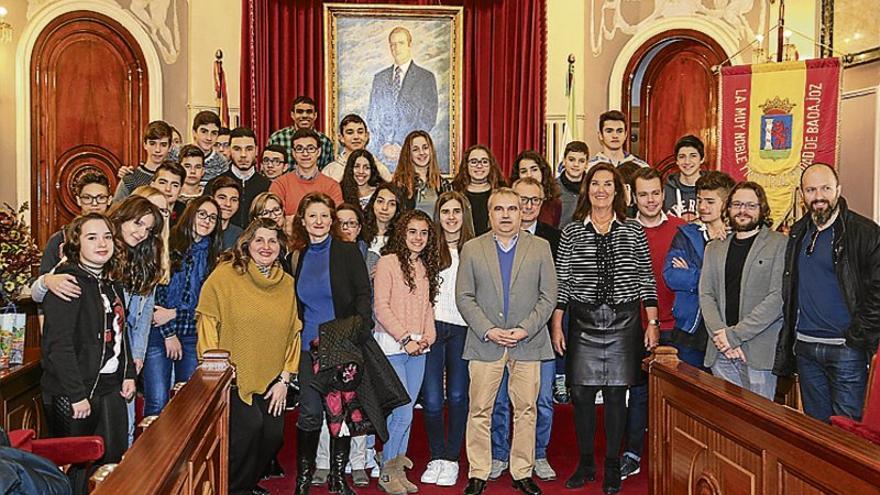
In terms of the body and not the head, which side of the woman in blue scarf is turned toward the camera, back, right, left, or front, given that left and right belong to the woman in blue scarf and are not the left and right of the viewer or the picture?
front

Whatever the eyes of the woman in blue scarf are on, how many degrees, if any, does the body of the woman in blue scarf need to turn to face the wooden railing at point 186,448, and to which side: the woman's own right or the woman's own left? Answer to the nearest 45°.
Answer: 0° — they already face it

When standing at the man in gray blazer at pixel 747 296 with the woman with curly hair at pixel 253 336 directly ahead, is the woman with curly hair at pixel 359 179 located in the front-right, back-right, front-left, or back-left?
front-right

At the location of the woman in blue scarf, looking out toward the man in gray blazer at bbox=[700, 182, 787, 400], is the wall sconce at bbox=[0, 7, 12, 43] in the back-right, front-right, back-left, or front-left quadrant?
back-left

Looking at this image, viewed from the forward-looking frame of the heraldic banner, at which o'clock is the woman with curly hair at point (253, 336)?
The woman with curly hair is roughly at 1 o'clock from the heraldic banner.

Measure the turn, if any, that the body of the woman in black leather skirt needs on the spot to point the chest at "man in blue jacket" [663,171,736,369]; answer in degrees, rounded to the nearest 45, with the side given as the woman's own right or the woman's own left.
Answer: approximately 90° to the woman's own left

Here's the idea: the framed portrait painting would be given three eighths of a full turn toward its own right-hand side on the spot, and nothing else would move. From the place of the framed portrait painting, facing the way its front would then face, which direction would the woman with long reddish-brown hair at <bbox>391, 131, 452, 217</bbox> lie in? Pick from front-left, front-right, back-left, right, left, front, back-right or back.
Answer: back-left

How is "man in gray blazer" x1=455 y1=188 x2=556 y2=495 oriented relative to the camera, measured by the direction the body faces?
toward the camera

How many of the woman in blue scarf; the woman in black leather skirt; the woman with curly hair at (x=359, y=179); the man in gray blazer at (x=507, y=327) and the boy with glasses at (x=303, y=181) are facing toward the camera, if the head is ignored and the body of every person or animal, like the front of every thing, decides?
5

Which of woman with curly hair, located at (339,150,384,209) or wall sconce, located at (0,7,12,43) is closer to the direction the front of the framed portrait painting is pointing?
the woman with curly hair

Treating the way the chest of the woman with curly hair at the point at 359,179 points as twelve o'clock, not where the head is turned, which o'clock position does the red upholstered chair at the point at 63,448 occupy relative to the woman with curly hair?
The red upholstered chair is roughly at 1 o'clock from the woman with curly hair.

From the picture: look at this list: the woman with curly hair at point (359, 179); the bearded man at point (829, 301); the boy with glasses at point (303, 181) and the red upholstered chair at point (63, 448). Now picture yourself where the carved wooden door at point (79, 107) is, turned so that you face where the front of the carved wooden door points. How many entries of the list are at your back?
0

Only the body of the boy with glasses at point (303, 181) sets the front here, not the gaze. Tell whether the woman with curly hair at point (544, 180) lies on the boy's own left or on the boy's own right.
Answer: on the boy's own left

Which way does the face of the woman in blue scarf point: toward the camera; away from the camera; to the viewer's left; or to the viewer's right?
toward the camera

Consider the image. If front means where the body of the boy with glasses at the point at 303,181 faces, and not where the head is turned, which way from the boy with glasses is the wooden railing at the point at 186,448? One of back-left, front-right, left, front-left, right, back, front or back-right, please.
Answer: front

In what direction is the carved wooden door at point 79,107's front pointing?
toward the camera

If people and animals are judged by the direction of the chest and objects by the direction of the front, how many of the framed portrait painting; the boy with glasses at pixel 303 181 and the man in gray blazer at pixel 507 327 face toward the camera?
3

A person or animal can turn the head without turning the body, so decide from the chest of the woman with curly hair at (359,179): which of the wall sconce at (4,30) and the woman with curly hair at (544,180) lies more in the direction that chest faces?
the woman with curly hair
